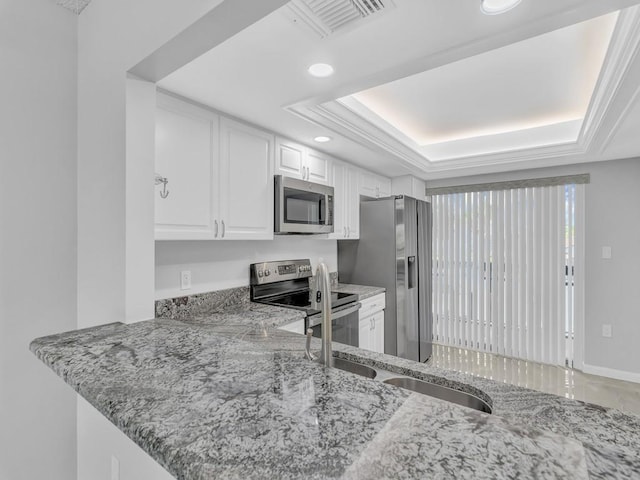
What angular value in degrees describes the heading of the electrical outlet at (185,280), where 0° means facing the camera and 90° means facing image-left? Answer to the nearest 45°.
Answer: approximately 315°

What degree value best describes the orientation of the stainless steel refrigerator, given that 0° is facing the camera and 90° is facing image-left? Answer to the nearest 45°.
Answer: approximately 315°

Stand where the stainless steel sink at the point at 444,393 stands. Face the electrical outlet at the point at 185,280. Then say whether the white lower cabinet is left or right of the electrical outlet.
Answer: right

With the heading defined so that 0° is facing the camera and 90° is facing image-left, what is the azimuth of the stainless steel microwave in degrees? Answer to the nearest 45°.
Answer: approximately 315°

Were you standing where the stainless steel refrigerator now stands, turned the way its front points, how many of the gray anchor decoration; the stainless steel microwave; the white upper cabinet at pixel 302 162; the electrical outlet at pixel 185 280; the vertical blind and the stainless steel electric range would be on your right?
5

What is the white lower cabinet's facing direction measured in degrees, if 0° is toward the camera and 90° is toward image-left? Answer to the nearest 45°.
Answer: approximately 315°

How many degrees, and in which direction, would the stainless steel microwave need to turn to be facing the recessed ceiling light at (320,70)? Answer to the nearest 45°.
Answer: approximately 45° to its right

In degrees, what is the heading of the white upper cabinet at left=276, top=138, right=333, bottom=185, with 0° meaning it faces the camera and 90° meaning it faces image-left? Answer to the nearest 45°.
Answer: approximately 315°

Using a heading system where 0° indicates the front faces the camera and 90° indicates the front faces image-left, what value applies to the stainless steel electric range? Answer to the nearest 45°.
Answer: approximately 315°

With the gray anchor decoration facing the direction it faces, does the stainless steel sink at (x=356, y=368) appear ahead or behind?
ahead
